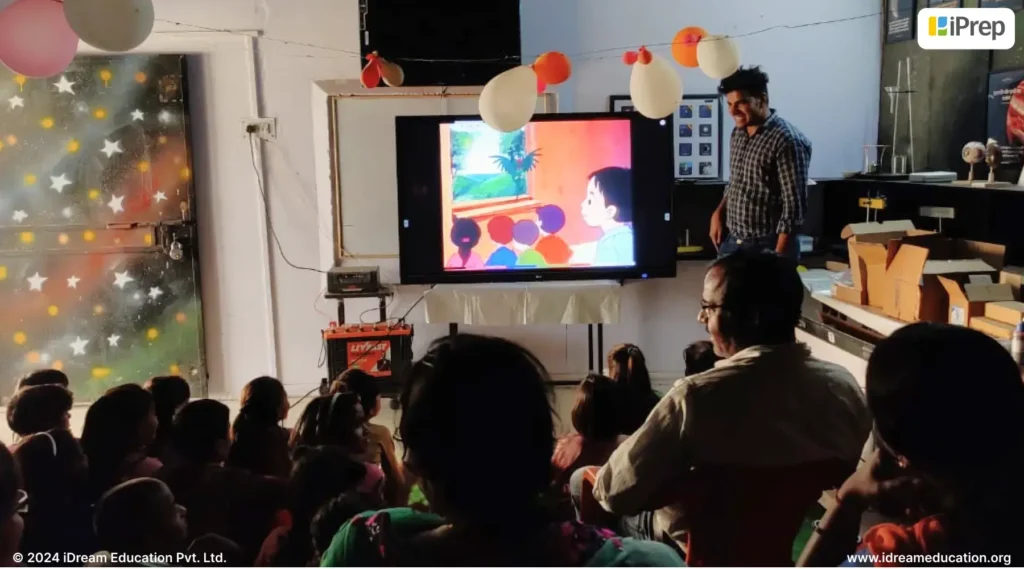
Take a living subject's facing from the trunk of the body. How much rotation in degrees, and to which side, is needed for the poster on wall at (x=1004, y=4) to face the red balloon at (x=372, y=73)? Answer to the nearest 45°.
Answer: approximately 90° to its right

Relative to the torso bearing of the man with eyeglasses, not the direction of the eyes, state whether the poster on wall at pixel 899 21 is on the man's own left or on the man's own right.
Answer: on the man's own right

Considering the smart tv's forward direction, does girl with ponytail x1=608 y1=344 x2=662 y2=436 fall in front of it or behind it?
in front

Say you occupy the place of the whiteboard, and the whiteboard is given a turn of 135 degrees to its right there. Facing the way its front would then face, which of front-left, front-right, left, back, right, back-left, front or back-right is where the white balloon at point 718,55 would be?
back

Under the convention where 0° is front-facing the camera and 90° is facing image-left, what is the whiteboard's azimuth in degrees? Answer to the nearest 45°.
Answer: approximately 0°

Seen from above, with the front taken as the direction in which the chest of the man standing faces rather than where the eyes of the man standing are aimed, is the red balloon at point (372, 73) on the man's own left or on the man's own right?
on the man's own right

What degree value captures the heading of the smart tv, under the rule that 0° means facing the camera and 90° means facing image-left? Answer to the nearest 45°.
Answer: approximately 0°

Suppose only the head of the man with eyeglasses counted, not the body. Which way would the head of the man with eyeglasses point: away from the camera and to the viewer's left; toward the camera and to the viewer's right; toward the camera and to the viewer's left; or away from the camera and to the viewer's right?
away from the camera and to the viewer's left
